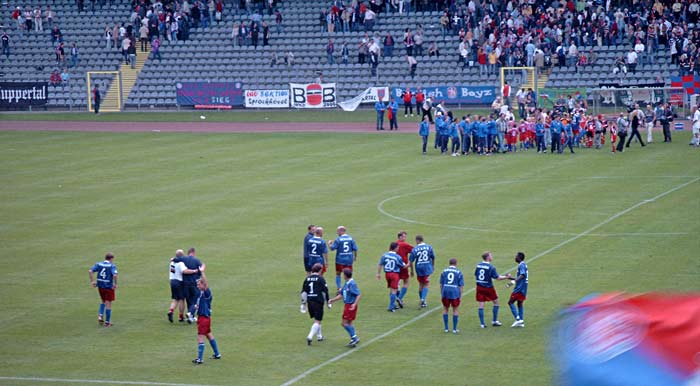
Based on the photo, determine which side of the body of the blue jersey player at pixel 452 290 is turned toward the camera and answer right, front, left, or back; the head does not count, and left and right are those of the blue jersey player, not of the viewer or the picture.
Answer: back

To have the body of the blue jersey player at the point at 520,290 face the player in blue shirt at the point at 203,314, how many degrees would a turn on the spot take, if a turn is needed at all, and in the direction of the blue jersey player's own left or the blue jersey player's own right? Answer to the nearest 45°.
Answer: approximately 45° to the blue jersey player's own left

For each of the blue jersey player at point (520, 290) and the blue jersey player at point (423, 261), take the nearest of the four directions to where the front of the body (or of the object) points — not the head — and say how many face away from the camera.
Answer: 1

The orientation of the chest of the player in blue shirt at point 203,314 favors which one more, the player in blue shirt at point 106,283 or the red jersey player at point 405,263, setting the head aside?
the player in blue shirt

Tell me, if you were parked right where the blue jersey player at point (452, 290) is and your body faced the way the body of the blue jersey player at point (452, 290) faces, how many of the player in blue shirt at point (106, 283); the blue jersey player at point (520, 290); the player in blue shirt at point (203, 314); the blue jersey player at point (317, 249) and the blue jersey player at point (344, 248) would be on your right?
1

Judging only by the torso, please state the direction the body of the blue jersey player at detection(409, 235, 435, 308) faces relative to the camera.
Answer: away from the camera

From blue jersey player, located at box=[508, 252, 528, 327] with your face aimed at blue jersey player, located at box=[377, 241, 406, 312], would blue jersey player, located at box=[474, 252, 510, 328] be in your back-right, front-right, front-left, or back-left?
front-left

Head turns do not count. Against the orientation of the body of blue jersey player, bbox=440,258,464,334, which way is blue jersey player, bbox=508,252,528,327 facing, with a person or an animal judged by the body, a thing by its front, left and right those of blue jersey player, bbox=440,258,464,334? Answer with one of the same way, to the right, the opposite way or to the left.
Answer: to the left

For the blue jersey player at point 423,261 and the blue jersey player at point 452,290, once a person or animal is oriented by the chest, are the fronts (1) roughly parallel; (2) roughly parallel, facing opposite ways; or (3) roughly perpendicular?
roughly parallel

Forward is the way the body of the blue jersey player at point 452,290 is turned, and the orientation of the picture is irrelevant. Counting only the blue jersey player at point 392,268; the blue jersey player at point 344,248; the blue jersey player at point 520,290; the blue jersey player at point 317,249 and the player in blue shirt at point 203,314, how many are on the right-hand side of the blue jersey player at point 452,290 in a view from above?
1

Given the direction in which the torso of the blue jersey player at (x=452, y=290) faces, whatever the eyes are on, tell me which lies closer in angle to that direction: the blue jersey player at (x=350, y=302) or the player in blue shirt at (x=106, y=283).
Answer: the player in blue shirt

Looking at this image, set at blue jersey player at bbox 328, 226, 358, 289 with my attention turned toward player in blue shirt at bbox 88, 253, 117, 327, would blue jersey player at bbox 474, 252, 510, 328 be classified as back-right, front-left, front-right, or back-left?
back-left

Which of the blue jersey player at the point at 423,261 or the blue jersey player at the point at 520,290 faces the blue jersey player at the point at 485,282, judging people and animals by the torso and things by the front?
the blue jersey player at the point at 520,290

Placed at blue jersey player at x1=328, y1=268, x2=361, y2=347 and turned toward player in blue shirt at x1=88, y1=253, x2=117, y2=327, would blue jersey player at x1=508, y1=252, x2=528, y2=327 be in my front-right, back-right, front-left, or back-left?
back-right

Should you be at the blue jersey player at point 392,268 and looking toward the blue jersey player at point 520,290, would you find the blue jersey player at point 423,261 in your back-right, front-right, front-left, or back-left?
front-left

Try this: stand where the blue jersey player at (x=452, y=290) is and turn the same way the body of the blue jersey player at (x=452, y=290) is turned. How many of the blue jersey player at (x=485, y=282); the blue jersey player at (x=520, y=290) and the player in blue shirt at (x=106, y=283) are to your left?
1
